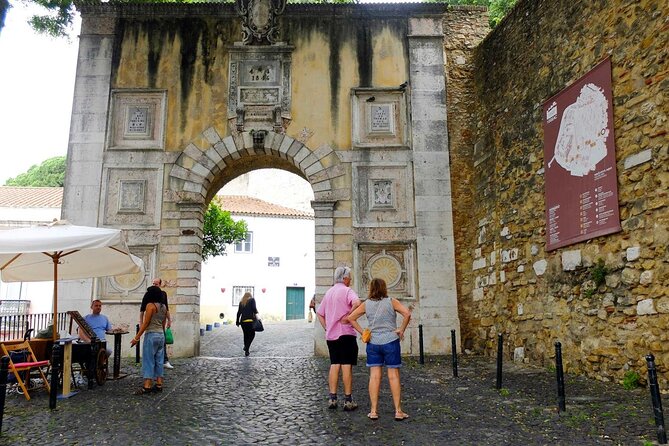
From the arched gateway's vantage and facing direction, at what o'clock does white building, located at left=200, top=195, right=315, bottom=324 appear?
The white building is roughly at 6 o'clock from the arched gateway.

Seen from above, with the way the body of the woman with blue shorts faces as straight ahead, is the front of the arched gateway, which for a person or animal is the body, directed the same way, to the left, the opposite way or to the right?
the opposite way

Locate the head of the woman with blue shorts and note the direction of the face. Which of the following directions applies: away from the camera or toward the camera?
away from the camera

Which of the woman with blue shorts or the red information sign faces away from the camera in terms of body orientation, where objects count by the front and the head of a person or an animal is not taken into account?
the woman with blue shorts

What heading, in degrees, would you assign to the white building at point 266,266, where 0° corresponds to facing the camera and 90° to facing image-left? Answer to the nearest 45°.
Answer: approximately 0°

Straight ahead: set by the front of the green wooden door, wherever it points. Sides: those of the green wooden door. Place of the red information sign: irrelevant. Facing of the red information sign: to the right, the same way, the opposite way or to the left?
to the right

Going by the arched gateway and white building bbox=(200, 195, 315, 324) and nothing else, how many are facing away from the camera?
0

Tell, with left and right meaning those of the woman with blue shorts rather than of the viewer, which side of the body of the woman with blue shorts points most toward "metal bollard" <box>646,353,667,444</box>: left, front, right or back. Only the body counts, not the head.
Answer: right

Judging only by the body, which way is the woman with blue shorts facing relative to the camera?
away from the camera

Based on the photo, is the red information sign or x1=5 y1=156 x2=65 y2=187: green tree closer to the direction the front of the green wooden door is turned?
the red information sign

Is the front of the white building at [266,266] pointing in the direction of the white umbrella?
yes

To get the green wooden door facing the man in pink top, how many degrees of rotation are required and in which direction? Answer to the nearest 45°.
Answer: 0° — it already faces them
